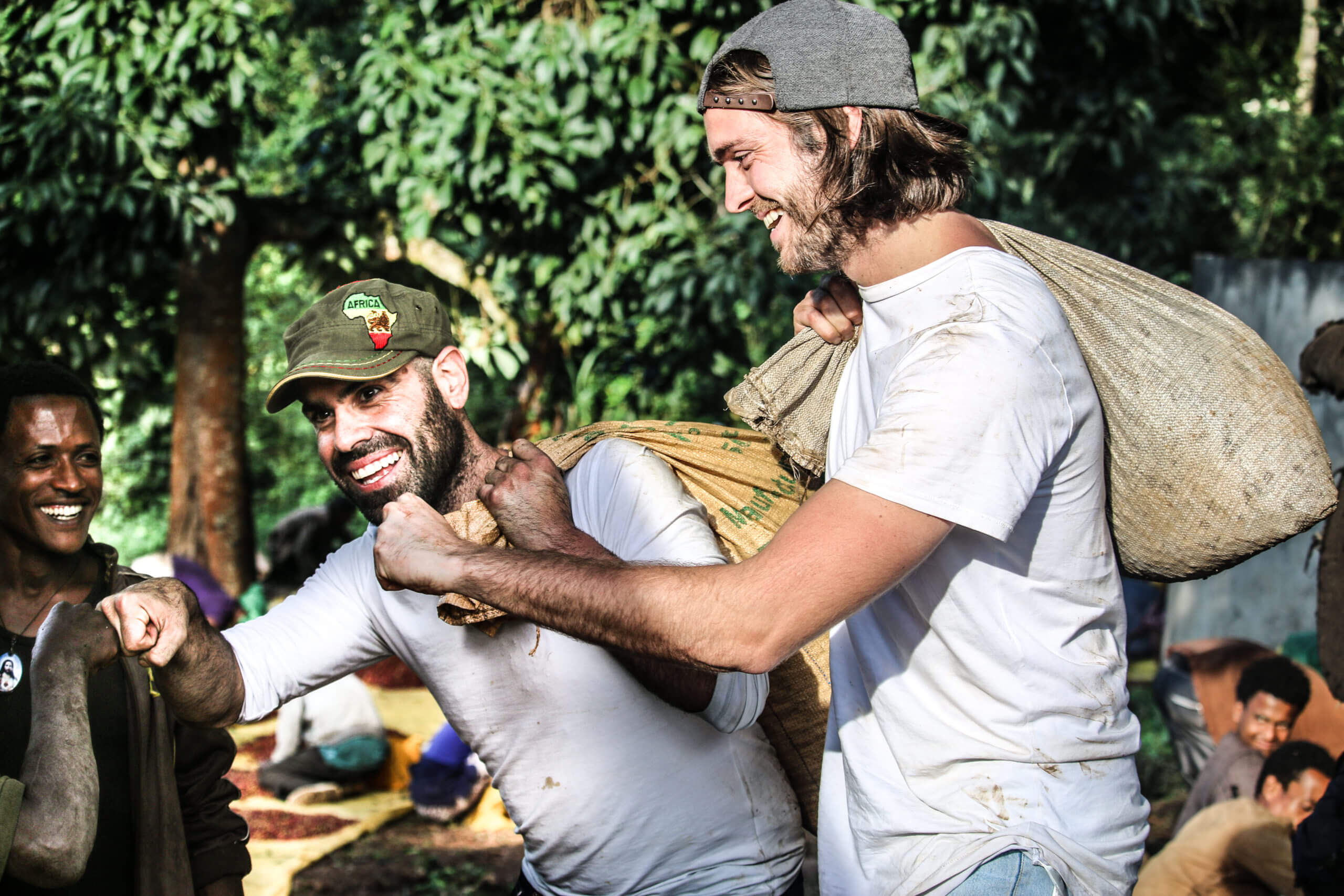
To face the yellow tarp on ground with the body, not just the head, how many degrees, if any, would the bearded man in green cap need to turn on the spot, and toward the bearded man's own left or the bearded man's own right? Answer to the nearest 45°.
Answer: approximately 135° to the bearded man's own right

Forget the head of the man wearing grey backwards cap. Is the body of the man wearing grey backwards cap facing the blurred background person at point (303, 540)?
no

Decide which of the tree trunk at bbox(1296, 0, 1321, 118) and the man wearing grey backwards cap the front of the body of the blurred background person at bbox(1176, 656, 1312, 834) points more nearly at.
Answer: the man wearing grey backwards cap

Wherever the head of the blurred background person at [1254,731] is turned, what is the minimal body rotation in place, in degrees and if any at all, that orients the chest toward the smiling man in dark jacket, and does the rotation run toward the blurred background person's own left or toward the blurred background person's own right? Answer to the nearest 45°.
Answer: approximately 90° to the blurred background person's own right

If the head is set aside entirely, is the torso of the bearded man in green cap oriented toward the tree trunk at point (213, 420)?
no

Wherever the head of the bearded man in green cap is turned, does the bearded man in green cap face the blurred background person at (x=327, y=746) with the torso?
no

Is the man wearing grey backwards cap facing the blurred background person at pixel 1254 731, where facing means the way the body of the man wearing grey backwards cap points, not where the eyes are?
no

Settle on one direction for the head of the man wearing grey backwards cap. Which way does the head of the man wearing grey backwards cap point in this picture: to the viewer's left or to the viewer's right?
to the viewer's left

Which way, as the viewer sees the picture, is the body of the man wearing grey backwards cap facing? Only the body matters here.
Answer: to the viewer's left
